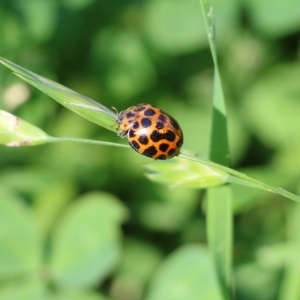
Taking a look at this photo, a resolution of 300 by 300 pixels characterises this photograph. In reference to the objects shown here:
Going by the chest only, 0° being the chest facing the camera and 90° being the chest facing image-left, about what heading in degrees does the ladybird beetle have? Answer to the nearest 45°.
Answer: approximately 90°
